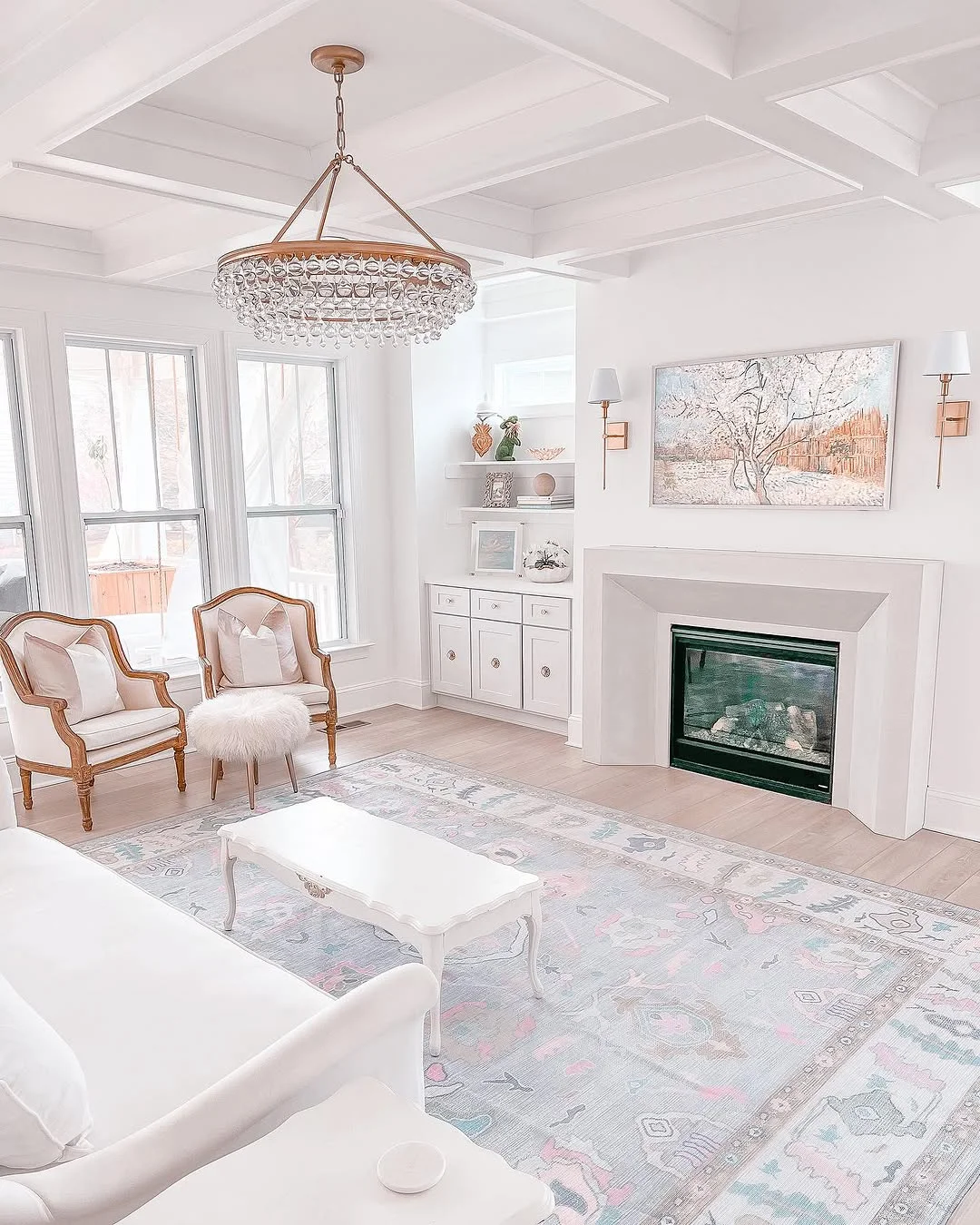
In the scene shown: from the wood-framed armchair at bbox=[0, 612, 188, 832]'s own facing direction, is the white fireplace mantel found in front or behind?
in front

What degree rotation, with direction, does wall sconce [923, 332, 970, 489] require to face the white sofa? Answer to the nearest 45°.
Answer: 0° — it already faces it

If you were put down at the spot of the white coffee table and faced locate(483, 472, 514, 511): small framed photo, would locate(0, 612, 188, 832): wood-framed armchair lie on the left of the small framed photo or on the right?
left

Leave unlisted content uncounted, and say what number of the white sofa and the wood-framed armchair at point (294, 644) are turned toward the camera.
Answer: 1

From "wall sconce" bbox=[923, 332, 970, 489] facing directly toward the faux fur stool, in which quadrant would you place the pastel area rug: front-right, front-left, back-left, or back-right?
front-left

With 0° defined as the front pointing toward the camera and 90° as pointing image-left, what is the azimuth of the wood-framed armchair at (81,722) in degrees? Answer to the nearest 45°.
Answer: approximately 315°

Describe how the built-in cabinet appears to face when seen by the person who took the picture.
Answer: facing the viewer and to the left of the viewer

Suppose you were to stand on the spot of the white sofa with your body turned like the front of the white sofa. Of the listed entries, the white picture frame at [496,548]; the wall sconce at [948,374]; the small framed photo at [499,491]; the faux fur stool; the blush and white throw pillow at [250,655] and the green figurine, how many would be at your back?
0

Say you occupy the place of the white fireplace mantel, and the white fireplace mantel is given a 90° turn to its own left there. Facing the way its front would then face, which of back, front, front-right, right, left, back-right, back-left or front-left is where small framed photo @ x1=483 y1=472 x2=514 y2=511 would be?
back

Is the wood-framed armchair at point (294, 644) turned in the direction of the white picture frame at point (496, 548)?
no

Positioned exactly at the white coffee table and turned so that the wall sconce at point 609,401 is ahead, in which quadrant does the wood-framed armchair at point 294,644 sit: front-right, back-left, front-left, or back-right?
front-left

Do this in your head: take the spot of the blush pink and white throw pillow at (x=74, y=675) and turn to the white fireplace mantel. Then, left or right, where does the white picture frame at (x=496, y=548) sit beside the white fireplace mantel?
left

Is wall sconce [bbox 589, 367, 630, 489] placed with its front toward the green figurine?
no

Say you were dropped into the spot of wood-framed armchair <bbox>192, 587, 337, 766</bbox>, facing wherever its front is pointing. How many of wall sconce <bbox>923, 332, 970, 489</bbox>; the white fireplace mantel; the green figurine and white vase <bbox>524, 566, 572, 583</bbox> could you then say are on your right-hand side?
0

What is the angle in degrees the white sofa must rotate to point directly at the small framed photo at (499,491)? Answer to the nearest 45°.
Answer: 0° — it already faces it

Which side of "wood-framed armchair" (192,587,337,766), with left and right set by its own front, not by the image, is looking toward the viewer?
front

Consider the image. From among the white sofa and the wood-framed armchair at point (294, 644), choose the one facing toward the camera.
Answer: the wood-framed armchair

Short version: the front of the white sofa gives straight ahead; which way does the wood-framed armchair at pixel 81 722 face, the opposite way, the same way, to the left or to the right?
to the right

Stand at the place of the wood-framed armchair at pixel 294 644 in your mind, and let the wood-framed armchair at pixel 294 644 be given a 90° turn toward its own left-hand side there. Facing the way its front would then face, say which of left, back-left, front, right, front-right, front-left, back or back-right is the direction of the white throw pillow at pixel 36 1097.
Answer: right
